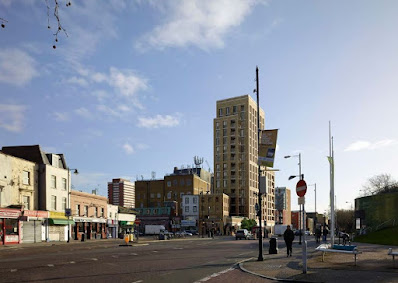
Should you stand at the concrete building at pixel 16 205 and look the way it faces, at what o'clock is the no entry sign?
The no entry sign is roughly at 1 o'clock from the concrete building.

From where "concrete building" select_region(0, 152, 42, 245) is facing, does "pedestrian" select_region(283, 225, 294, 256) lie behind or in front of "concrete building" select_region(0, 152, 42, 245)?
in front

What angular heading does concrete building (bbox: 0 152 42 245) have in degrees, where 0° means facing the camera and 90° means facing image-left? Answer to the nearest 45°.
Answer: approximately 315°
